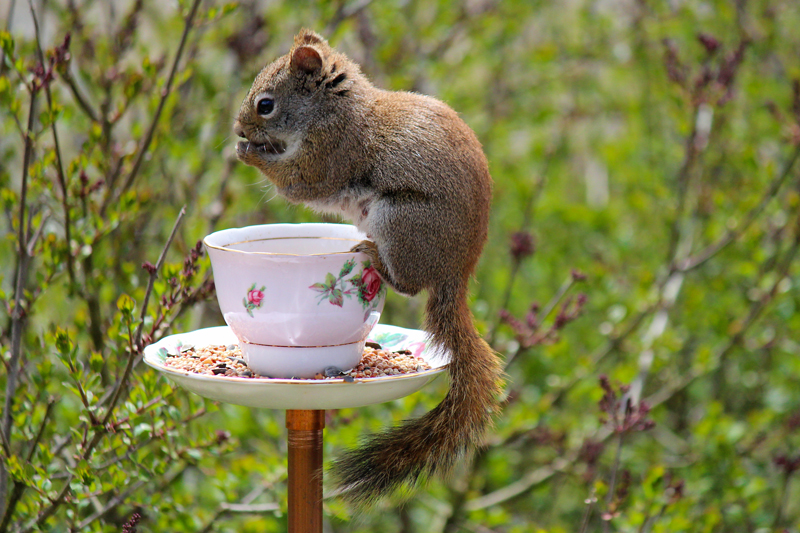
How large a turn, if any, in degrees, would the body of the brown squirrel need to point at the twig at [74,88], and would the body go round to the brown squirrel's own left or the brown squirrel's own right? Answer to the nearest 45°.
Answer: approximately 45° to the brown squirrel's own right

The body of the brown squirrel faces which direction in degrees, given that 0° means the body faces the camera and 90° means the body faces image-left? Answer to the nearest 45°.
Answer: approximately 90°

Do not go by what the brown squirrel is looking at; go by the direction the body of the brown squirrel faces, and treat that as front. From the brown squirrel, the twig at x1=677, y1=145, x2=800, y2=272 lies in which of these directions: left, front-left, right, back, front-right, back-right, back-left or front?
back-right
